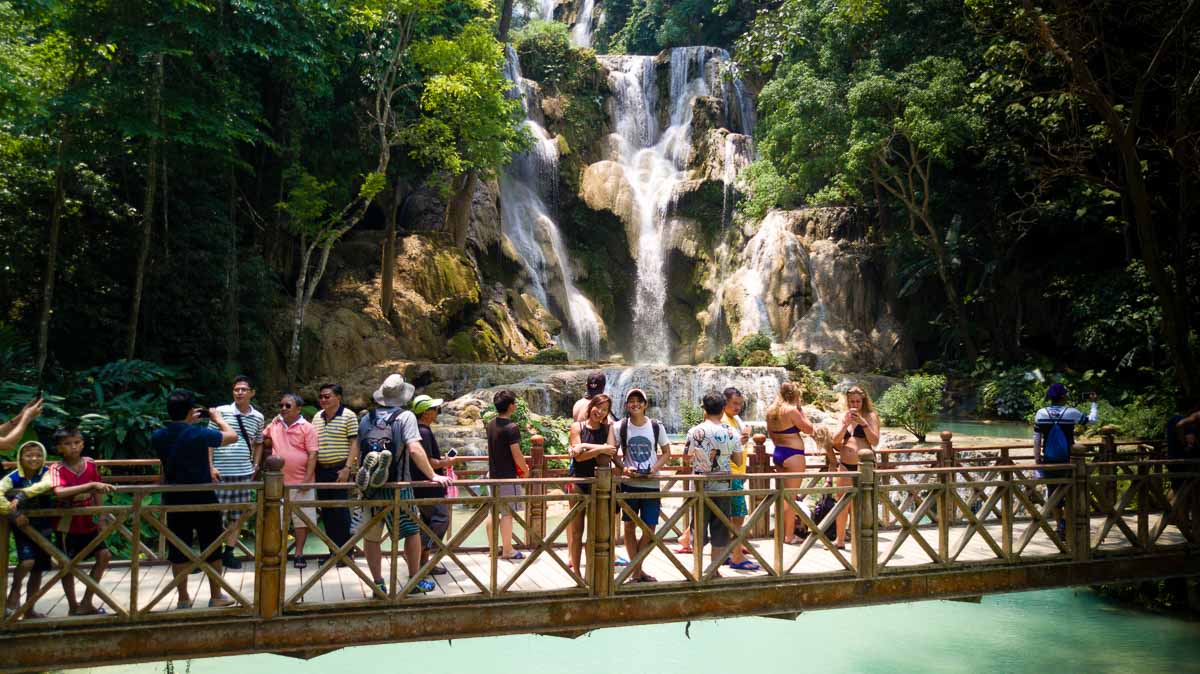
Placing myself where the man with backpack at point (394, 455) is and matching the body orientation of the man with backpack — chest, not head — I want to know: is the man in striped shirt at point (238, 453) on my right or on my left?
on my left

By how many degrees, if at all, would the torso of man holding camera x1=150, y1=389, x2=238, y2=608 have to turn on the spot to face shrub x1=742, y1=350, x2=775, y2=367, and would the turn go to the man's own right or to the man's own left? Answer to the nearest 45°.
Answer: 0° — they already face it

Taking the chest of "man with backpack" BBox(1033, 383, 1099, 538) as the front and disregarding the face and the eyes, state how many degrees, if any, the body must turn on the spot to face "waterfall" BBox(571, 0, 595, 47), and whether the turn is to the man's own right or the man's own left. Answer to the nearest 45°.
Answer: approximately 45° to the man's own left

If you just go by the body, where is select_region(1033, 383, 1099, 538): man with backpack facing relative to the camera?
away from the camera

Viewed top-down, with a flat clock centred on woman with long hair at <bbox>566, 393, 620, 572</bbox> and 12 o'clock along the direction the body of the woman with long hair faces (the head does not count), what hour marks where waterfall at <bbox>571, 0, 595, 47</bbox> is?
The waterfall is roughly at 6 o'clock from the woman with long hair.

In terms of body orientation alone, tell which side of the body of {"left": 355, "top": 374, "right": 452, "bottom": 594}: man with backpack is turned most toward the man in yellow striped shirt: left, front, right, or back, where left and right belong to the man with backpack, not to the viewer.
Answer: left

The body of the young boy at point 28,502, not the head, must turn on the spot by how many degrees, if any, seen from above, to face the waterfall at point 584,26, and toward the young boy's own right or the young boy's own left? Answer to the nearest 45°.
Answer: approximately 135° to the young boy's own left

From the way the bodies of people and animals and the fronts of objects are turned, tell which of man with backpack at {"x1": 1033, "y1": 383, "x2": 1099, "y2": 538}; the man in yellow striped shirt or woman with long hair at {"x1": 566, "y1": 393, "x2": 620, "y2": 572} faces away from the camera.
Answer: the man with backpack

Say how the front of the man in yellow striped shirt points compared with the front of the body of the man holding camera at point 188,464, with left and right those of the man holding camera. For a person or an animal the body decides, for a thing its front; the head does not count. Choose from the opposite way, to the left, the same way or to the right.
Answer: the opposite way

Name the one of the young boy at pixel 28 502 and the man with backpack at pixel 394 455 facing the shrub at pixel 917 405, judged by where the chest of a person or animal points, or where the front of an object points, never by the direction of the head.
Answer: the man with backpack

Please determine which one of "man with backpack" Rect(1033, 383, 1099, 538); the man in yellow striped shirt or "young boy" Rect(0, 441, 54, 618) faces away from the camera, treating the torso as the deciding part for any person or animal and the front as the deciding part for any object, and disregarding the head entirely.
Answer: the man with backpack

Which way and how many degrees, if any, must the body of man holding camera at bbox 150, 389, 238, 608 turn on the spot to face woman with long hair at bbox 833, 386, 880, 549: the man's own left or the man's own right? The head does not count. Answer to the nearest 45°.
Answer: approximately 45° to the man's own right

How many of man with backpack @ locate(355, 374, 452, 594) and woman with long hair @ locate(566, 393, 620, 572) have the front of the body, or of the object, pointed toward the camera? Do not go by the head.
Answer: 1

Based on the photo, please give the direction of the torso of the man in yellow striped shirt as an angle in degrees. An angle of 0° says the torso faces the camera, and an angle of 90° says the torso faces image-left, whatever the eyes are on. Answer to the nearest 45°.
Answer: approximately 45°
